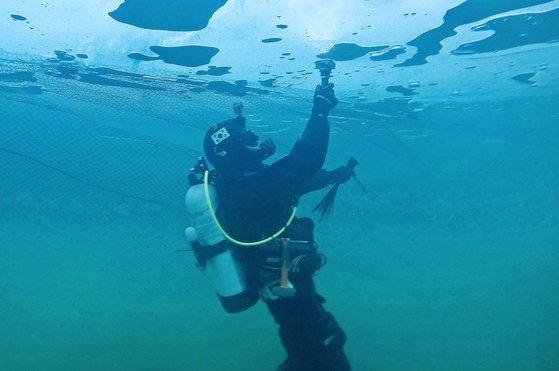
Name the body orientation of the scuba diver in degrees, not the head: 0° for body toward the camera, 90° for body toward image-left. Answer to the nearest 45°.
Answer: approximately 270°
